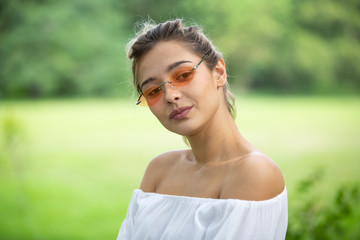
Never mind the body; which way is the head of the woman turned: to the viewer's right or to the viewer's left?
to the viewer's left

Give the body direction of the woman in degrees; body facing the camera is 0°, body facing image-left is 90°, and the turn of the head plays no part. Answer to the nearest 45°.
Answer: approximately 45°
